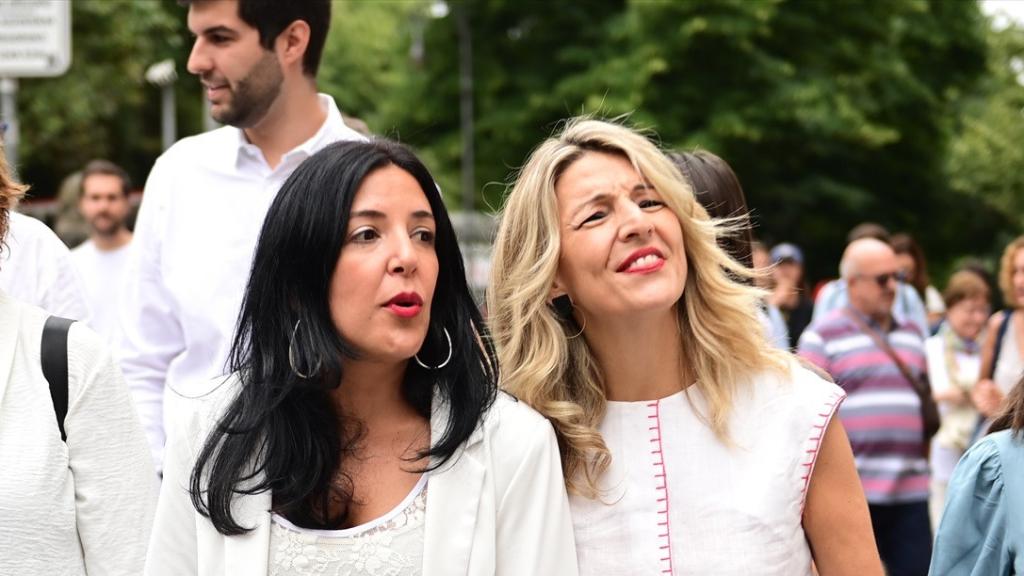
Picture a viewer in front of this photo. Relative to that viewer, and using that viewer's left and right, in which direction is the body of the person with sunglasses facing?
facing the viewer and to the right of the viewer

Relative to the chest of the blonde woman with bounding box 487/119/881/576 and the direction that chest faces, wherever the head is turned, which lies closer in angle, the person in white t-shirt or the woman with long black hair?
the woman with long black hair

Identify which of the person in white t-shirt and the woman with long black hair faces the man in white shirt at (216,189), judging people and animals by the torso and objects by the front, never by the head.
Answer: the person in white t-shirt

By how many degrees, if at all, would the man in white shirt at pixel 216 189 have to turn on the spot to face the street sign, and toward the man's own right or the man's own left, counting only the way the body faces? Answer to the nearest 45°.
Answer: approximately 135° to the man's own right

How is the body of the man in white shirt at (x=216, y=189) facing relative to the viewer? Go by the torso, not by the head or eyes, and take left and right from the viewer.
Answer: facing the viewer and to the left of the viewer

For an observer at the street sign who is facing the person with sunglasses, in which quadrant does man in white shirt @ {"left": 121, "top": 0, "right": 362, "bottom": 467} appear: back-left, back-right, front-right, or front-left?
front-right

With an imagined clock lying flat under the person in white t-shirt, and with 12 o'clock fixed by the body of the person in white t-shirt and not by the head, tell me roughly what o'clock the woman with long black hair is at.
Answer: The woman with long black hair is roughly at 12 o'clock from the person in white t-shirt.

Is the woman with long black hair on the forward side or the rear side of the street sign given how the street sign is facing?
on the forward side

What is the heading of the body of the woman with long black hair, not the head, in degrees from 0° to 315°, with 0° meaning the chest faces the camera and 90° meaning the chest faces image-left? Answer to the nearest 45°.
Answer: approximately 0°

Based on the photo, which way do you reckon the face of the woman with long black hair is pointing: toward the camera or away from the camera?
toward the camera

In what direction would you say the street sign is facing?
toward the camera

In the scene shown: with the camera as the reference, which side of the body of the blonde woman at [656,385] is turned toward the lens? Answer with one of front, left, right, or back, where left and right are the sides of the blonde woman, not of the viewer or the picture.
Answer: front
